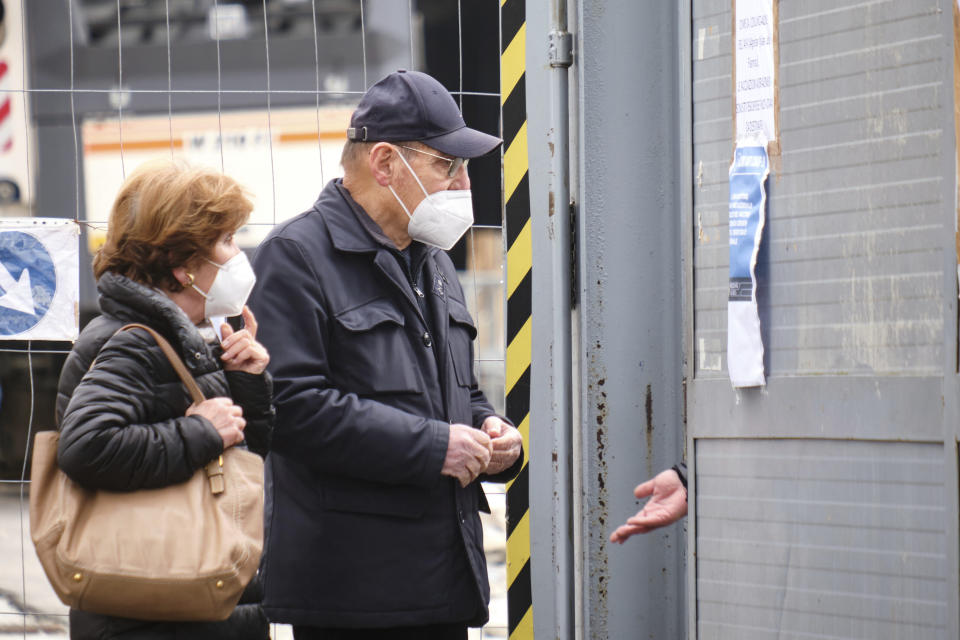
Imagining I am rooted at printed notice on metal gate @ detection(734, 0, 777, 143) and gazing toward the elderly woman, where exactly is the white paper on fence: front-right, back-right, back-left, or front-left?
front-right

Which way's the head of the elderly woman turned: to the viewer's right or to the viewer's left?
to the viewer's right

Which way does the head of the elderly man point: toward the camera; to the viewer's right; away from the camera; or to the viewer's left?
to the viewer's right

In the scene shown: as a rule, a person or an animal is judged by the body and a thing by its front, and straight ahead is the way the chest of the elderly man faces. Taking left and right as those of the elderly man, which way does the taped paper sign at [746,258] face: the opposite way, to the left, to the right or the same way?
to the right

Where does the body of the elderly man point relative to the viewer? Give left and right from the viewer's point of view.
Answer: facing the viewer and to the right of the viewer

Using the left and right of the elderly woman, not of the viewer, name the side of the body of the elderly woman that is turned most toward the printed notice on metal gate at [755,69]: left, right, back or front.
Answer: front

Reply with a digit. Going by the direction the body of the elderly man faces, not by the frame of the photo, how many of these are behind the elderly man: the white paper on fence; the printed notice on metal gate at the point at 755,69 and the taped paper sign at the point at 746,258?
1

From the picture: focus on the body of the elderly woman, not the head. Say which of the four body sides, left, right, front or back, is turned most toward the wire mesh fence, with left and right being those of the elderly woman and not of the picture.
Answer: left

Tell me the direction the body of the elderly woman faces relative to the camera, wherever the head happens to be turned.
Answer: to the viewer's right

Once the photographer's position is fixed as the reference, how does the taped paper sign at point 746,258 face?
facing the viewer and to the left of the viewer

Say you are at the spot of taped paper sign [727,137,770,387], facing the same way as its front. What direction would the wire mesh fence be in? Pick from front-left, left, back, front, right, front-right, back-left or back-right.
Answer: right

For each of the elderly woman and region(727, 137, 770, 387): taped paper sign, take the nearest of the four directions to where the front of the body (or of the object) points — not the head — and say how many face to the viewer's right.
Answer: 1

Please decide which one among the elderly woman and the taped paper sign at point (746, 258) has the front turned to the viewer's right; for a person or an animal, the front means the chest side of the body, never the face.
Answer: the elderly woman

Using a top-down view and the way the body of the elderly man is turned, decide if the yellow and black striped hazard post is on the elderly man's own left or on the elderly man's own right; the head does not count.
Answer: on the elderly man's own left

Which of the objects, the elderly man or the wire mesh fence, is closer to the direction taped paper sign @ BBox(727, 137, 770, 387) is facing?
the elderly man

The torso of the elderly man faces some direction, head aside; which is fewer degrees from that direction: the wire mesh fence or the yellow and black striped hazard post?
the yellow and black striped hazard post

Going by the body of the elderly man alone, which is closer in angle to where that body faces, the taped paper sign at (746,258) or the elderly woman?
the taped paper sign
